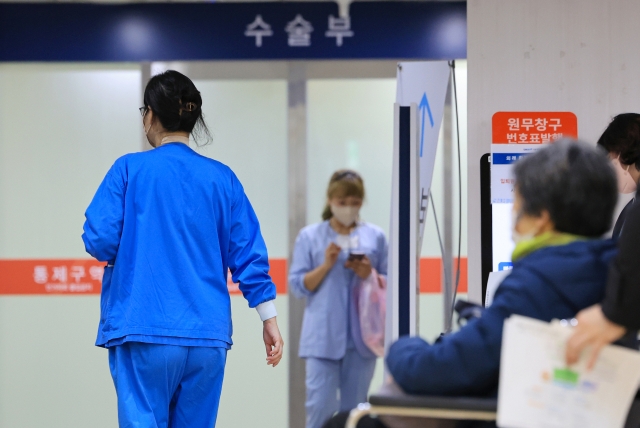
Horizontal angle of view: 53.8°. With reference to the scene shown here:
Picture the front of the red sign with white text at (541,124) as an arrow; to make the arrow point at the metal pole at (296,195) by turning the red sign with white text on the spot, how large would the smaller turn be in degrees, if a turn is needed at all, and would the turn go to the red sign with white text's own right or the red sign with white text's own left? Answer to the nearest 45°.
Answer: approximately 135° to the red sign with white text's own right

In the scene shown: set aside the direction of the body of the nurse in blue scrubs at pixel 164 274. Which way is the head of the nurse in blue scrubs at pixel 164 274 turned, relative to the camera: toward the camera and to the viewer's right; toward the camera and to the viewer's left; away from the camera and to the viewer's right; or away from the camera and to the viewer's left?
away from the camera and to the viewer's left

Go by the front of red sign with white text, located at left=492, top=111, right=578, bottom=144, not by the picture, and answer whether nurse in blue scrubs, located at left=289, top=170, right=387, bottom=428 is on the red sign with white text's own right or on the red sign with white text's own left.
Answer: on the red sign with white text's own right

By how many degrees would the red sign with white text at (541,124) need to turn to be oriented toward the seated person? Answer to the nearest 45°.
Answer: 0° — it already faces them

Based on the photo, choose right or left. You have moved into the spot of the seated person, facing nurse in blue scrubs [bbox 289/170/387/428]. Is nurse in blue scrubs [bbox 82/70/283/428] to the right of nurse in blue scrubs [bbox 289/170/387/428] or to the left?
left

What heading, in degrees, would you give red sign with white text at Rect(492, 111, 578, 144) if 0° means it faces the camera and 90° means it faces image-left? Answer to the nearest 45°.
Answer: approximately 0°

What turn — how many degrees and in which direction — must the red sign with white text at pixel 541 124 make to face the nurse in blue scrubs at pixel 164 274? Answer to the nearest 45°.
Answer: approximately 45° to its right

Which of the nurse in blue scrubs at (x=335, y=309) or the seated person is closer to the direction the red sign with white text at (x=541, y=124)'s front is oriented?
the seated person
